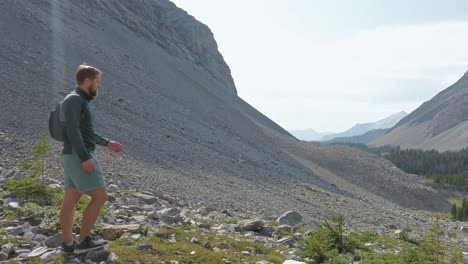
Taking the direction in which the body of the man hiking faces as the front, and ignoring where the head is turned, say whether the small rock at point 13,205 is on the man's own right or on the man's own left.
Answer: on the man's own left

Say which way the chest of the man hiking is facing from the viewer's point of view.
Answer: to the viewer's right

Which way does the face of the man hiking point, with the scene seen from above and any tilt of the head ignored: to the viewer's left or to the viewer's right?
to the viewer's right

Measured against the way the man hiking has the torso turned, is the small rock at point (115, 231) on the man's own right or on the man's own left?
on the man's own left

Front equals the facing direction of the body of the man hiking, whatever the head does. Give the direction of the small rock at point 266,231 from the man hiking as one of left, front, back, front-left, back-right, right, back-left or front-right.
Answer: front-left
